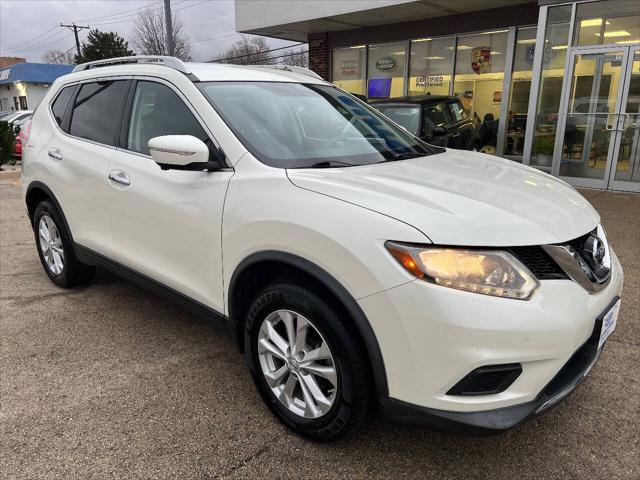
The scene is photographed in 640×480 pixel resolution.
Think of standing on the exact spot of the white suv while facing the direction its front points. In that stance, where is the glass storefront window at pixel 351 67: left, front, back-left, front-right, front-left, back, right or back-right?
back-left

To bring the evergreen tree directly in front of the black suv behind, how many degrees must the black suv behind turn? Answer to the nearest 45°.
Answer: approximately 90° to its right

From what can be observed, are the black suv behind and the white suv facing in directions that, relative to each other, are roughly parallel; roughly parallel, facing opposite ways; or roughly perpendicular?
roughly perpendicular

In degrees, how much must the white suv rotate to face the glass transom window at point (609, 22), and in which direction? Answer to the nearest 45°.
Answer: approximately 90° to its left

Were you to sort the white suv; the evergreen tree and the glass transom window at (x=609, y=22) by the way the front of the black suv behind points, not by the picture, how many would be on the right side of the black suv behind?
1

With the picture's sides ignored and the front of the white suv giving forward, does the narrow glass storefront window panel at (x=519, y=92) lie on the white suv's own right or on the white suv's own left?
on the white suv's own left

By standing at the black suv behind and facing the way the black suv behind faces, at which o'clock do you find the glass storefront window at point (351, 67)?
The glass storefront window is roughly at 4 o'clock from the black suv behind.

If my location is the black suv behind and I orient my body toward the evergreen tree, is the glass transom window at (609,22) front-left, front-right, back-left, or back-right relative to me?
back-right

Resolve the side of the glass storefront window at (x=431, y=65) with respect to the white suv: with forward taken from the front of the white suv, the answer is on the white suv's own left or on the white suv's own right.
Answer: on the white suv's own left

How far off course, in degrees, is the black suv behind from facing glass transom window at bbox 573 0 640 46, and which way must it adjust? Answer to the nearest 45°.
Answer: approximately 135° to its left

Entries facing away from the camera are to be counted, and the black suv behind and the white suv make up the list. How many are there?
0

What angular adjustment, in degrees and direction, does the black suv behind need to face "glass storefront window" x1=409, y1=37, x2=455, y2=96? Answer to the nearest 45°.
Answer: approximately 135° to its right

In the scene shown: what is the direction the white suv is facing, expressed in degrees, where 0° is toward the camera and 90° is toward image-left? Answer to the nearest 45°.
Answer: approximately 315°

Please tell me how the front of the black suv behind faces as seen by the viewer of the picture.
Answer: facing the viewer and to the left of the viewer
